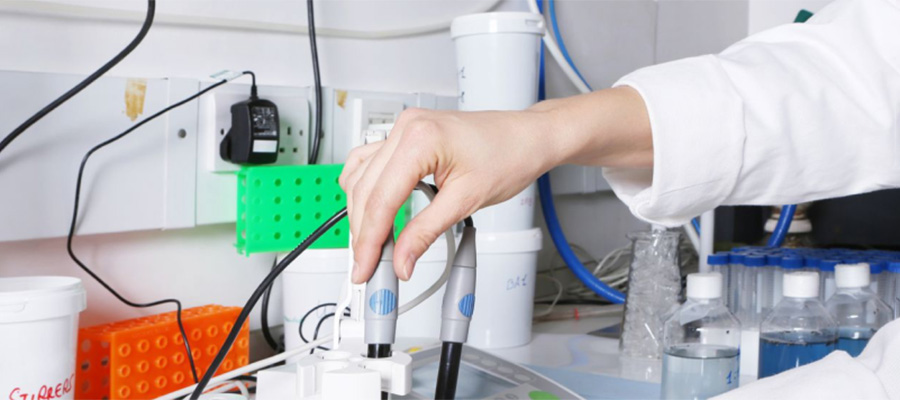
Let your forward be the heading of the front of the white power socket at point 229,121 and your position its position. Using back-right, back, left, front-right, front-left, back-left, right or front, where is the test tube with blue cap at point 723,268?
front-left

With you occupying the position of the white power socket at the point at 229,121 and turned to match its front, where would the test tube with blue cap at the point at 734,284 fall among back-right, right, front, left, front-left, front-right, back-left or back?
front-left

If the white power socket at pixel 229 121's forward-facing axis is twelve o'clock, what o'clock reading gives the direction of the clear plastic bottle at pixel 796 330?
The clear plastic bottle is roughly at 11 o'clock from the white power socket.

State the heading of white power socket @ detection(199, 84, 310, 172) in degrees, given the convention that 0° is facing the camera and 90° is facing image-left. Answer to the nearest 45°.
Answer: approximately 315°

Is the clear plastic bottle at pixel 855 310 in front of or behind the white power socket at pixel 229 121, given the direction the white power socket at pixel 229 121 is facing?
in front

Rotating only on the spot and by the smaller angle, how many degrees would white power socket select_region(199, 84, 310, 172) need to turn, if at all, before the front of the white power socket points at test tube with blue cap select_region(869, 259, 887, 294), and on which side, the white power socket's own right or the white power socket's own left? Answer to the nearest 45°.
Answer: approximately 45° to the white power socket's own left

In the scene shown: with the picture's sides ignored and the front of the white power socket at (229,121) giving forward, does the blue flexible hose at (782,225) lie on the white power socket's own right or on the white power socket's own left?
on the white power socket's own left
